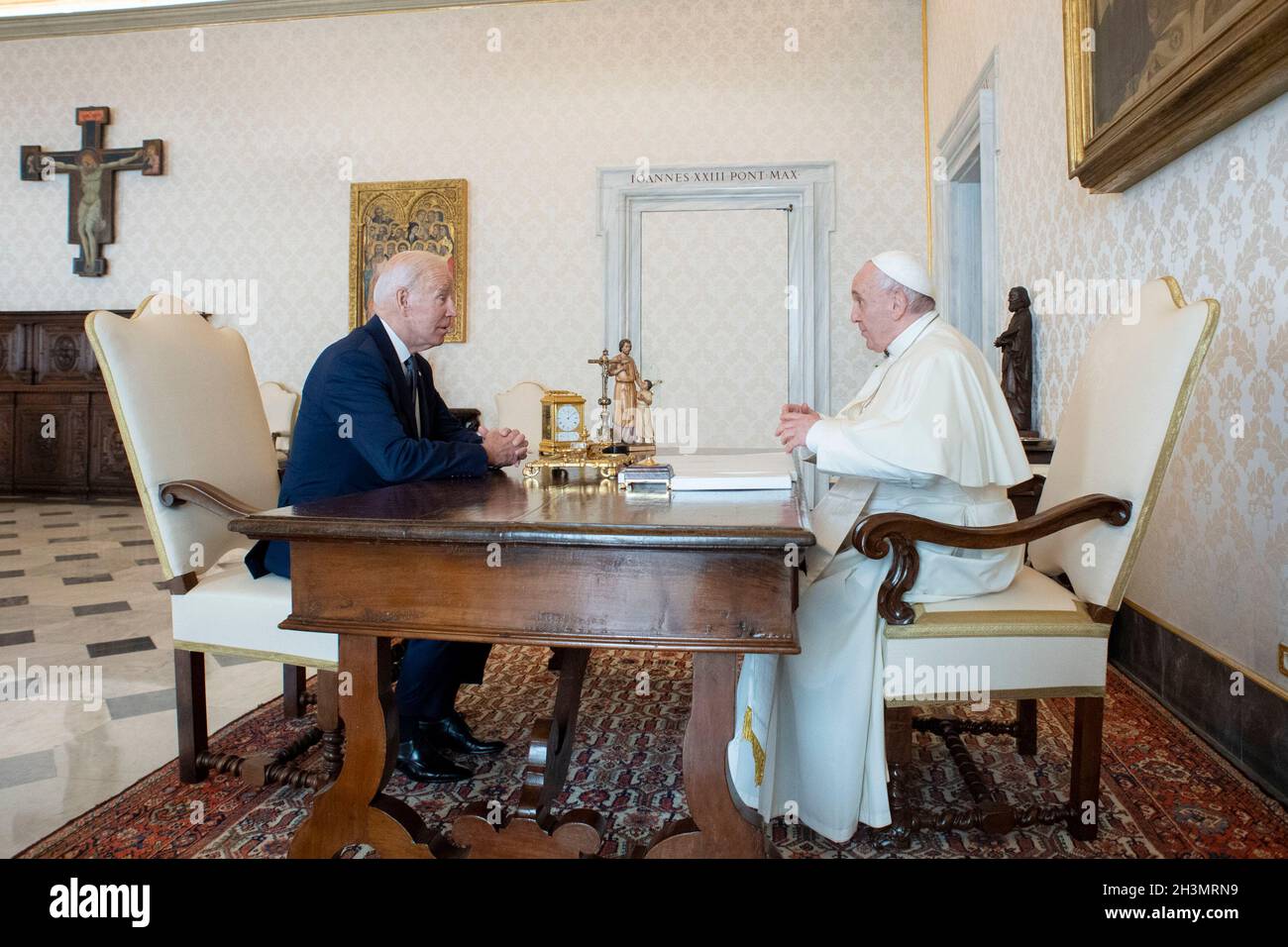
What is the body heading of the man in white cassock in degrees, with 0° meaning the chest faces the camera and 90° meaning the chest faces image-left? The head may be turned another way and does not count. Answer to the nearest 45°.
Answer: approximately 90°

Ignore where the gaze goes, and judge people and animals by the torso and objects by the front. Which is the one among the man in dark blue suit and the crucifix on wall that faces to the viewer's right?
the man in dark blue suit

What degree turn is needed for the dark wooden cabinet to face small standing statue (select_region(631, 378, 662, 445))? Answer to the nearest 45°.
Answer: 0° — it already faces it

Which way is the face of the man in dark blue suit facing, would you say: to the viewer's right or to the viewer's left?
to the viewer's right

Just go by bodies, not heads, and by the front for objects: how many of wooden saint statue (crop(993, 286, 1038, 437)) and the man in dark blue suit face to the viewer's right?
1

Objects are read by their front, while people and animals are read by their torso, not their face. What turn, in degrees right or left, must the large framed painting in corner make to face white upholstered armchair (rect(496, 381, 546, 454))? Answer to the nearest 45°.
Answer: approximately 90° to its right

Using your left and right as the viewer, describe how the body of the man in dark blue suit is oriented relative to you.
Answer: facing to the right of the viewer

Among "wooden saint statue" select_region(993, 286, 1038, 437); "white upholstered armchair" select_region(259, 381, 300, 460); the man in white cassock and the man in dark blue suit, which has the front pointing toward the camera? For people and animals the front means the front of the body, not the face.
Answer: the white upholstered armchair

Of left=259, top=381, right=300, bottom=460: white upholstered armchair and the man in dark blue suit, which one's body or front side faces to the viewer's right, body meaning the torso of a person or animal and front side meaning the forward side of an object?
the man in dark blue suit

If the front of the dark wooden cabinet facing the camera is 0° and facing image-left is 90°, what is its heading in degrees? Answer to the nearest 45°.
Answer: approximately 0°

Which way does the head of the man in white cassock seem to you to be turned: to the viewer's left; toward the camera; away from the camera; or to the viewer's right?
to the viewer's left

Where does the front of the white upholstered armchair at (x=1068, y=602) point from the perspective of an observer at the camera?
facing to the left of the viewer
